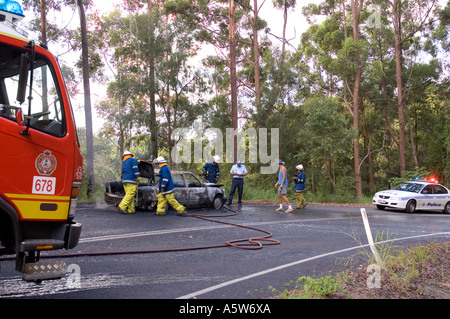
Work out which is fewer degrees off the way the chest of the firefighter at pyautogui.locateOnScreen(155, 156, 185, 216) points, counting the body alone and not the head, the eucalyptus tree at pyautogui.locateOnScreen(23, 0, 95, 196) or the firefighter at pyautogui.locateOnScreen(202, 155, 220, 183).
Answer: the eucalyptus tree

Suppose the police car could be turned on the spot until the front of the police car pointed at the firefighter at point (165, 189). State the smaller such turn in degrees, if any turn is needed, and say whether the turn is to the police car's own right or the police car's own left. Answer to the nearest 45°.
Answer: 0° — it already faces them

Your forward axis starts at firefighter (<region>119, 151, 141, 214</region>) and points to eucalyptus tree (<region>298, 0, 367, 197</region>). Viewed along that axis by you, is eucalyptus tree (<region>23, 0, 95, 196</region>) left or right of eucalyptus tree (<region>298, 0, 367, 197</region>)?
left

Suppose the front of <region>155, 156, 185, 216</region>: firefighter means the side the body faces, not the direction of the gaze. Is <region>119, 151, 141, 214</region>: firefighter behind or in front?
in front

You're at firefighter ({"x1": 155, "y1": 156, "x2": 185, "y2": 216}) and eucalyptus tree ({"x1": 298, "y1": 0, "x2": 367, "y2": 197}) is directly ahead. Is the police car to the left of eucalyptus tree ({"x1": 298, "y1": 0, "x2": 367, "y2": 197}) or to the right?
right

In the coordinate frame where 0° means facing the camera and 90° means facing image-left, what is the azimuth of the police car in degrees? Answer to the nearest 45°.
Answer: approximately 45°

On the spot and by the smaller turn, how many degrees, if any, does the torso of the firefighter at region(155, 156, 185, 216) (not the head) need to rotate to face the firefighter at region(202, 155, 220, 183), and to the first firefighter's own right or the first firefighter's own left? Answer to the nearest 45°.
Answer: approximately 90° to the first firefighter's own right

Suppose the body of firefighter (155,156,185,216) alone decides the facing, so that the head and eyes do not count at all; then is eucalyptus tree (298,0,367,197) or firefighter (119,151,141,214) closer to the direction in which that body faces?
the firefighter

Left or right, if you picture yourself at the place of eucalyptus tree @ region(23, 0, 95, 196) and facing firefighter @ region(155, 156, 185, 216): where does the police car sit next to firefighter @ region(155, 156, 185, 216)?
left

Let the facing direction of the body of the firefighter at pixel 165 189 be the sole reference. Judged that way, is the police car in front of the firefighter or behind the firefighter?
behind

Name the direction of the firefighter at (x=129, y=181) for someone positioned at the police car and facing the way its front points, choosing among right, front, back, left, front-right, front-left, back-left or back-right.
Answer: front

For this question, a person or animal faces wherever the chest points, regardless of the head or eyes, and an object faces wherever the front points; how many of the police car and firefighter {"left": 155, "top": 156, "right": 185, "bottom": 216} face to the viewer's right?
0

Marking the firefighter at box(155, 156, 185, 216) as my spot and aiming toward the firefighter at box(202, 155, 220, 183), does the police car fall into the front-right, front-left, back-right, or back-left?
front-right

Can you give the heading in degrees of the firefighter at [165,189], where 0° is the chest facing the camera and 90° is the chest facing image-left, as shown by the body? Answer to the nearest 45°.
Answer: approximately 90°

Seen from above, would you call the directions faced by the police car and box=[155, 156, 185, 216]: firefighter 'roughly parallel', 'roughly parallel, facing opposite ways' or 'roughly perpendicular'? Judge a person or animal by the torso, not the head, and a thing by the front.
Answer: roughly parallel
